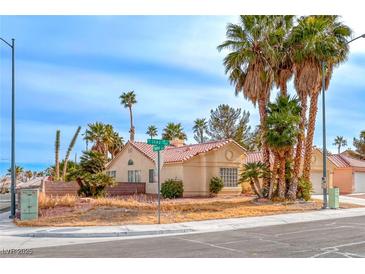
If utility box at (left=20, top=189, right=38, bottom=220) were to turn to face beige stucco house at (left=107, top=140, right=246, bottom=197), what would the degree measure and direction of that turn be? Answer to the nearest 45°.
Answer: approximately 135° to its left

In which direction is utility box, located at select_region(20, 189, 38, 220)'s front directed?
toward the camera

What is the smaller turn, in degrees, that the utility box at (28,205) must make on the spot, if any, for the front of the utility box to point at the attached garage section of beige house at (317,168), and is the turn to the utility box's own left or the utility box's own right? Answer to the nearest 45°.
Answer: approximately 135° to the utility box's own left

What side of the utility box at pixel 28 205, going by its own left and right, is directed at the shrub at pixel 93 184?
back

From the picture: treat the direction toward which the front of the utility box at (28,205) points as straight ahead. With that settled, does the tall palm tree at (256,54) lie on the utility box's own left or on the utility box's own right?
on the utility box's own left

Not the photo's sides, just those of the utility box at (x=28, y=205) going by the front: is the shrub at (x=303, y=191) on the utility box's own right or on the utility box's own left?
on the utility box's own left

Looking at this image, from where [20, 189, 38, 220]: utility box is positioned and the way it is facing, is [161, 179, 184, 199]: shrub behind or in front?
behind

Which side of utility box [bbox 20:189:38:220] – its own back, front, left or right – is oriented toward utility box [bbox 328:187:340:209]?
left
